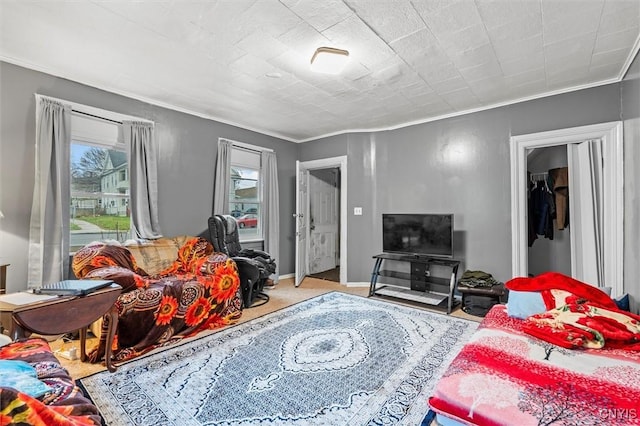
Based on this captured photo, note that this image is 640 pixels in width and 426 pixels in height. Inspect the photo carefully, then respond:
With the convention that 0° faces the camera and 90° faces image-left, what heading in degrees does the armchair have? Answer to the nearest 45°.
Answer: approximately 315°

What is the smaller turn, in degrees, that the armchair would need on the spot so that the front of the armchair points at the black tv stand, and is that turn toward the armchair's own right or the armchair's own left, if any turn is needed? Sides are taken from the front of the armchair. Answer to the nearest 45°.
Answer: approximately 45° to the armchair's own left

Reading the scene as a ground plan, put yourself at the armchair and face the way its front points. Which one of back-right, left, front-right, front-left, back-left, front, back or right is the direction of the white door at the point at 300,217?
left

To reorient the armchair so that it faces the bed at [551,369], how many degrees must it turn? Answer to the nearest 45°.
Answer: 0° — it already faces it

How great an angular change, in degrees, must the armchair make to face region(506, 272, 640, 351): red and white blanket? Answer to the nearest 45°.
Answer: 0° — it already faces it

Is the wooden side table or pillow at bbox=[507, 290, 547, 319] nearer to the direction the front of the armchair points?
the pillow

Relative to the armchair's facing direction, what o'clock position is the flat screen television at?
The flat screen television is roughly at 11 o'clock from the armchair.

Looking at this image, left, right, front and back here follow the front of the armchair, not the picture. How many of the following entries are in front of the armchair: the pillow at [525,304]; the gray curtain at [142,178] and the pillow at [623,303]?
2

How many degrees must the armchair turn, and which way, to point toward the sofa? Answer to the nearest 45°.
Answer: approximately 90° to its right

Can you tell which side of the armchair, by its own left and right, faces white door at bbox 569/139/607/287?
front

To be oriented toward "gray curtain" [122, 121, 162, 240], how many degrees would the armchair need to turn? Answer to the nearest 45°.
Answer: approximately 135° to its right

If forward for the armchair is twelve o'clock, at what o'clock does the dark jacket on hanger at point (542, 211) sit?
The dark jacket on hanger is roughly at 11 o'clock from the armchair.
